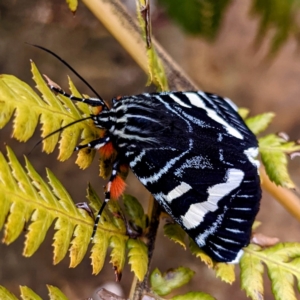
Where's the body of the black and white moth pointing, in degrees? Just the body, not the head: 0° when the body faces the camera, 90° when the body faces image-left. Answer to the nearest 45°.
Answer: approximately 90°
